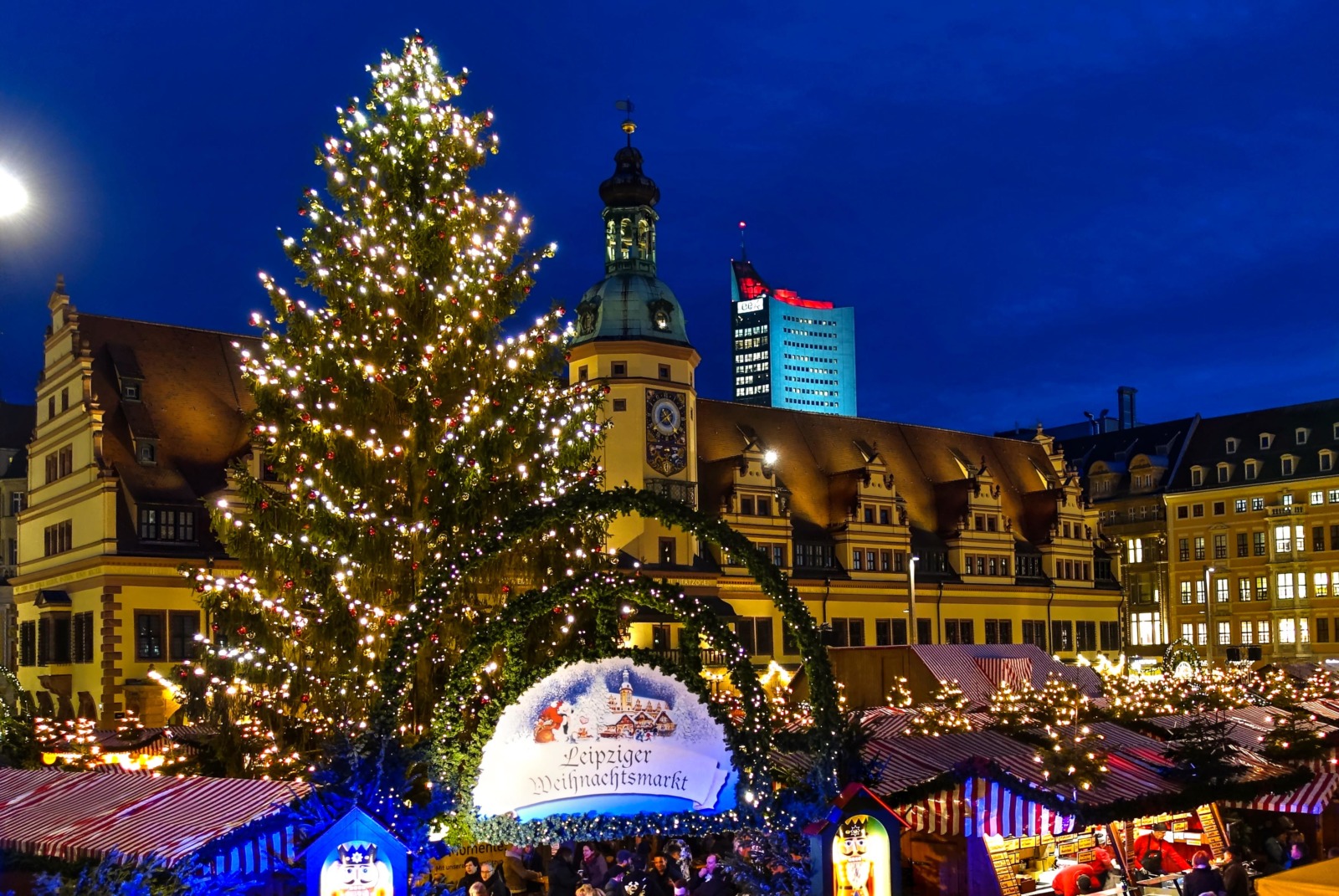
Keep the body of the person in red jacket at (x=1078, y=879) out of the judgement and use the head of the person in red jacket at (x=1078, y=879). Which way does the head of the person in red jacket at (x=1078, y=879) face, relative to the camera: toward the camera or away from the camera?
away from the camera

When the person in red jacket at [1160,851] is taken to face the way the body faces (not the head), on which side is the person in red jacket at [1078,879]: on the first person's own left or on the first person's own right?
on the first person's own right

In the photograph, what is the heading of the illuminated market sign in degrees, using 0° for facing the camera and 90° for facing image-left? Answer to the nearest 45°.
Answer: approximately 0°

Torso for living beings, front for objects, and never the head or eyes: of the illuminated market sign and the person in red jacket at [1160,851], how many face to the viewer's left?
0

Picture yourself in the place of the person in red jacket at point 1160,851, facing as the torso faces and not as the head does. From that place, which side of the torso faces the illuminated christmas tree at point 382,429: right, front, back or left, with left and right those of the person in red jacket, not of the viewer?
right

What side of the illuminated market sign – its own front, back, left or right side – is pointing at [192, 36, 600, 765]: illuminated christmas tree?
back
